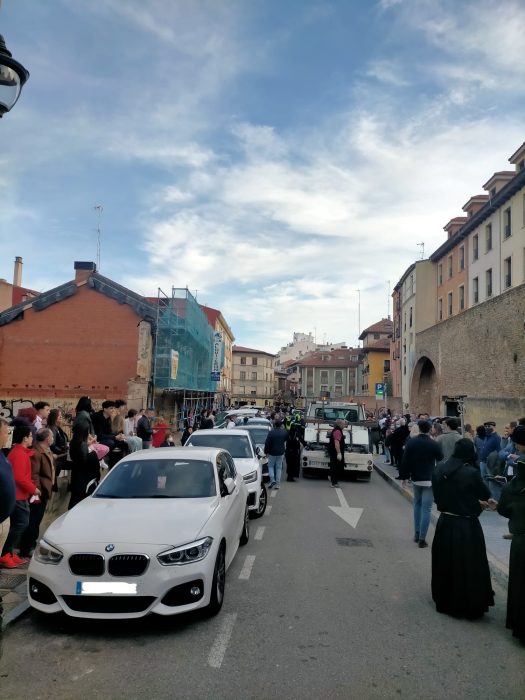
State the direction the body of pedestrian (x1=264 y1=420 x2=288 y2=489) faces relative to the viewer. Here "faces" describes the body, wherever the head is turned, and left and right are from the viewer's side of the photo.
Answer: facing away from the viewer

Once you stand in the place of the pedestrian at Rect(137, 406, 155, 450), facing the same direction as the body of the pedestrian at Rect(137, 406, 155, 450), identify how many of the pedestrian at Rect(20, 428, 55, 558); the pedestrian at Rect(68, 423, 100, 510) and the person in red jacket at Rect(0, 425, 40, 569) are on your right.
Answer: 3

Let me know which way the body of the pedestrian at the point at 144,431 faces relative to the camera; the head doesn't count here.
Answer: to the viewer's right

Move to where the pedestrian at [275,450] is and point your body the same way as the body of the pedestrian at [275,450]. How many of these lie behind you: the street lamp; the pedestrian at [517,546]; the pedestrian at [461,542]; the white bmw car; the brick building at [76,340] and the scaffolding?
4

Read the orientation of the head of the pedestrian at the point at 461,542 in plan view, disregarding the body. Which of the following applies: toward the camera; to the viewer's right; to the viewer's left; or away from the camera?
away from the camera

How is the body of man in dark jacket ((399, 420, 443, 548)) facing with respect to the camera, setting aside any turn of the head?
away from the camera

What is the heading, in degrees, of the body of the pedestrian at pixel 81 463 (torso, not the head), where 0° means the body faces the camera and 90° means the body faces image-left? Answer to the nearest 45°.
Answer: approximately 225°

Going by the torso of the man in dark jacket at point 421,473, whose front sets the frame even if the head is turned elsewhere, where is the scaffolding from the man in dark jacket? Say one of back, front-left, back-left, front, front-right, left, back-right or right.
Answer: front-left

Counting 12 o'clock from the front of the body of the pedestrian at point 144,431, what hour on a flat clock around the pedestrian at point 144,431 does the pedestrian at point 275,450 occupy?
the pedestrian at point 275,450 is roughly at 12 o'clock from the pedestrian at point 144,431.

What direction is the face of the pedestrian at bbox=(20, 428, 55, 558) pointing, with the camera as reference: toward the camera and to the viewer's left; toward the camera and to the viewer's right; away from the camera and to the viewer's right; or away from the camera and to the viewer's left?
away from the camera and to the viewer's right

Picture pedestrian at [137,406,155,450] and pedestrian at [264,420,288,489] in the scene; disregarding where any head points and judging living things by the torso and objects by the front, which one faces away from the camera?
pedestrian at [264,420,288,489]
